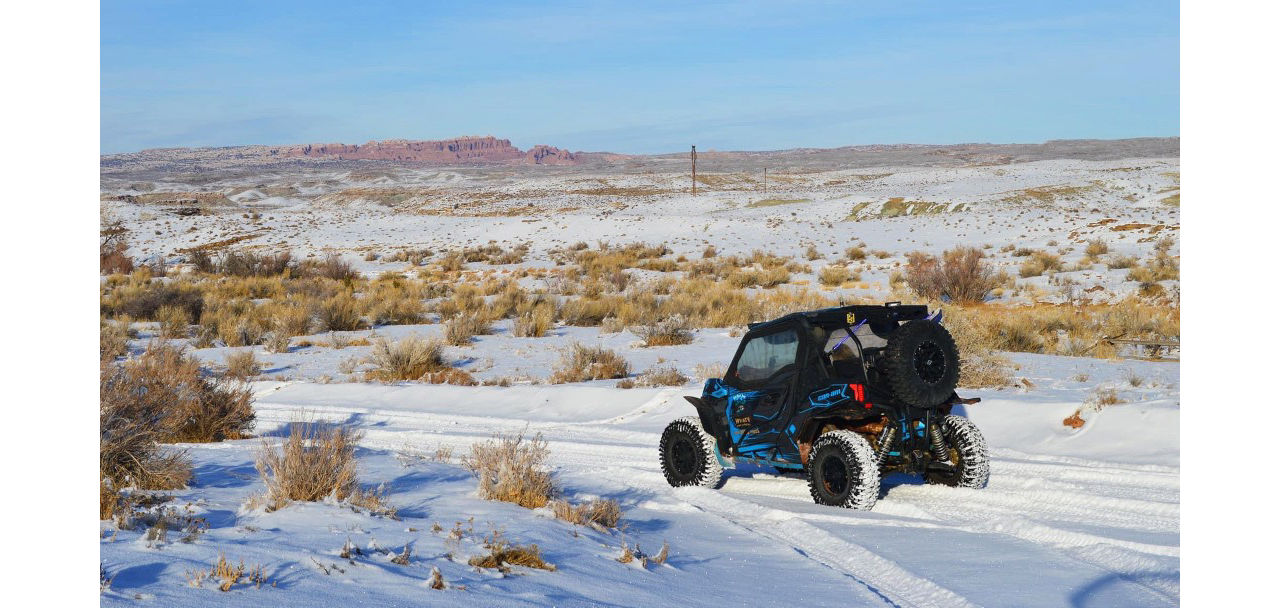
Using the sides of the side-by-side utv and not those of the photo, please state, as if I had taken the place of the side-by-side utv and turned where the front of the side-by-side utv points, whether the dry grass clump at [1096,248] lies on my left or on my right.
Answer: on my right

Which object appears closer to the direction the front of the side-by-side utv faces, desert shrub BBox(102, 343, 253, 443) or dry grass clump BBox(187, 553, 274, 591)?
the desert shrub

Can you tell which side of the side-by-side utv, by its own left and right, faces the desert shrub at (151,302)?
front

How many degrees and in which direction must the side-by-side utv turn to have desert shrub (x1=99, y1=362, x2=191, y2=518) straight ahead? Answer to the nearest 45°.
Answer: approximately 90° to its left

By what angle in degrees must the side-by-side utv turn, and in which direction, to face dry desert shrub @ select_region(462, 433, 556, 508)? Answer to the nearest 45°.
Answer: approximately 90° to its left

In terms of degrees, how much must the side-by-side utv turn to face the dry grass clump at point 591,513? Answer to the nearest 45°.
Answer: approximately 90° to its left

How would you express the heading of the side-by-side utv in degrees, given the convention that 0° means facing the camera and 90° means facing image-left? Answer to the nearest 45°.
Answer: approximately 135°

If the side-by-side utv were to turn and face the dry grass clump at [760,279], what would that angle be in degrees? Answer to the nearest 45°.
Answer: approximately 45° to its right
